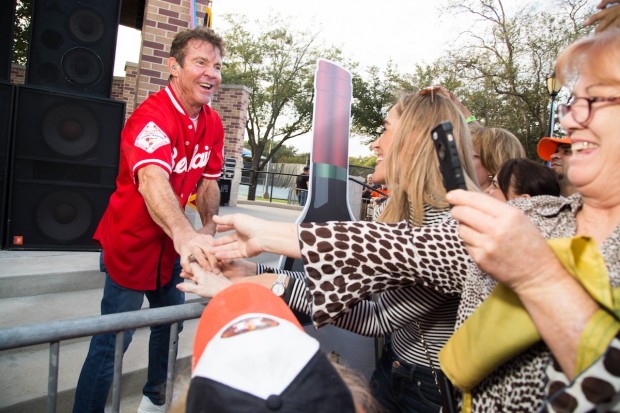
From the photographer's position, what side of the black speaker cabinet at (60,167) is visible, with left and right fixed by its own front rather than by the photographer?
front

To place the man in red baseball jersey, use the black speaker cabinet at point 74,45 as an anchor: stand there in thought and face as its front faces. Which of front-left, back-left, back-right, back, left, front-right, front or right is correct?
front

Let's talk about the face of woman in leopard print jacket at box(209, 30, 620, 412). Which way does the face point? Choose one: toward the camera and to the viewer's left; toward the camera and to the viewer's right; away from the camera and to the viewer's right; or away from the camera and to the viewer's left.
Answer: toward the camera and to the viewer's left

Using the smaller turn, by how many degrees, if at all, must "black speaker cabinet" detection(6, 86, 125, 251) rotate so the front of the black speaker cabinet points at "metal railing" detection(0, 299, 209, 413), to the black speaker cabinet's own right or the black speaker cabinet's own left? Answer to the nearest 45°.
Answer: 0° — it already faces it

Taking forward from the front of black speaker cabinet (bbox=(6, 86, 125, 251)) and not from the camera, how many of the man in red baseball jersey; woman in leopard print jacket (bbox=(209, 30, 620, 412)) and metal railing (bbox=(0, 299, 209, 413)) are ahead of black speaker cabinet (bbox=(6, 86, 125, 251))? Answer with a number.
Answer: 3

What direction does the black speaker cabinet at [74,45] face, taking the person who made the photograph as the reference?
facing the viewer

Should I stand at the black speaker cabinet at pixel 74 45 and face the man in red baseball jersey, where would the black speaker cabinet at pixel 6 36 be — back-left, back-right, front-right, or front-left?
back-right

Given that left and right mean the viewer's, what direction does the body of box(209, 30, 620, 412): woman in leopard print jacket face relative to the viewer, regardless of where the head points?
facing the viewer and to the left of the viewer

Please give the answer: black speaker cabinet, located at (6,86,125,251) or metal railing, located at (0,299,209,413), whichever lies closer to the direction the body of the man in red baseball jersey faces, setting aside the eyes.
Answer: the metal railing

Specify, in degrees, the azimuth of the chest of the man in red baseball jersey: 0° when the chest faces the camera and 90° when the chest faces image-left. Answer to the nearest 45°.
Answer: approximately 315°

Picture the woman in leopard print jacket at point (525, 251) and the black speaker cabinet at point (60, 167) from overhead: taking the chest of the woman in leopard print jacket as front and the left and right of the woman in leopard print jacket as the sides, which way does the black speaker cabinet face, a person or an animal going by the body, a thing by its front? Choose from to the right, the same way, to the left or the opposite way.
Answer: to the left
